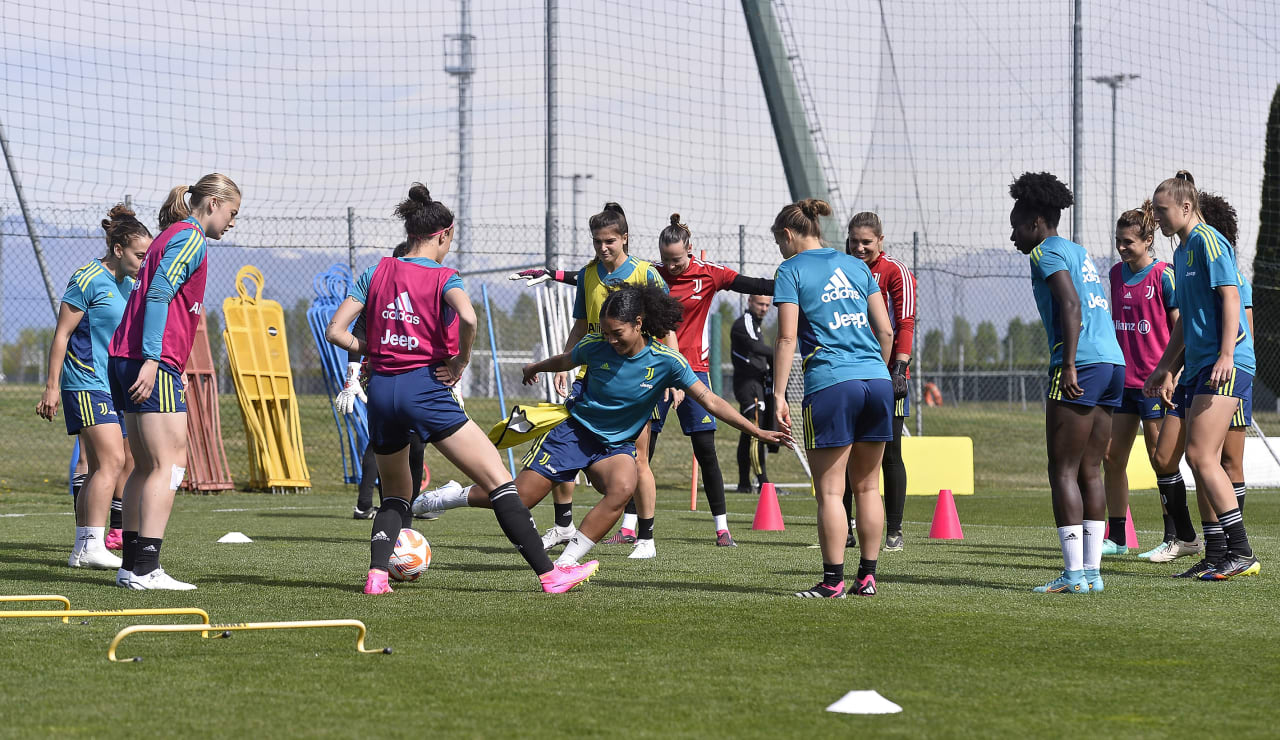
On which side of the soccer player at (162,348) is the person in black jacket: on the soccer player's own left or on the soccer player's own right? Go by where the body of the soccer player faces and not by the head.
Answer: on the soccer player's own left

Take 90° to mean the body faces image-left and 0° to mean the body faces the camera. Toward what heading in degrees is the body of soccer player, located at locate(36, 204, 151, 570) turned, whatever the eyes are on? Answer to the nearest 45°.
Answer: approximately 270°

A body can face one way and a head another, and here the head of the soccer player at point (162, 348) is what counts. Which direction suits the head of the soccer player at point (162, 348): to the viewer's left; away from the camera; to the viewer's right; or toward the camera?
to the viewer's right

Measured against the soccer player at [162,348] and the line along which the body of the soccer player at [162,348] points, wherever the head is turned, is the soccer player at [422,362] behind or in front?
in front

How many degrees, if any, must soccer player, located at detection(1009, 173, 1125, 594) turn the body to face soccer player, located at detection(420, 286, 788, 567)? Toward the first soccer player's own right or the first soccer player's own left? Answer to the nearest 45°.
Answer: approximately 45° to the first soccer player's own left

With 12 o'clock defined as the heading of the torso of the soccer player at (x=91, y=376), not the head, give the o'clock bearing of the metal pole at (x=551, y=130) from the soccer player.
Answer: The metal pole is roughly at 8 o'clock from the soccer player.

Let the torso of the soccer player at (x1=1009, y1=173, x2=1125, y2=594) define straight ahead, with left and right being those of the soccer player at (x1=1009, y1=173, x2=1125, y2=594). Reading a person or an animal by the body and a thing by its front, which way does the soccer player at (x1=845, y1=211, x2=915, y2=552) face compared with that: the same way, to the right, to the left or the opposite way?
to the left

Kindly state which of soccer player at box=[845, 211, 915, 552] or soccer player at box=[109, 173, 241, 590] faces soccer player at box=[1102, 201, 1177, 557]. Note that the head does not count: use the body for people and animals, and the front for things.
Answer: soccer player at box=[109, 173, 241, 590]

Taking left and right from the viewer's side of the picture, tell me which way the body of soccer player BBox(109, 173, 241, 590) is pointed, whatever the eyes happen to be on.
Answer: facing to the right of the viewer

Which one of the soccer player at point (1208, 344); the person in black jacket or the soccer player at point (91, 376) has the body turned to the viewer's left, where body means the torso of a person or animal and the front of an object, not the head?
the soccer player at point (1208, 344)
